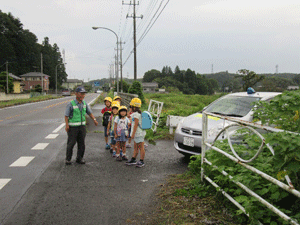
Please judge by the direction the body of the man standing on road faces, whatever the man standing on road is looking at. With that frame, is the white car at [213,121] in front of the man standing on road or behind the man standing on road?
in front

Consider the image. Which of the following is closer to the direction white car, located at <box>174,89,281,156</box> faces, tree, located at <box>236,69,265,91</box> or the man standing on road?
the man standing on road

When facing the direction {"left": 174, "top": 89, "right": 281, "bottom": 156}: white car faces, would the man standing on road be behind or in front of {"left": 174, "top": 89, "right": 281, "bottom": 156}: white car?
in front

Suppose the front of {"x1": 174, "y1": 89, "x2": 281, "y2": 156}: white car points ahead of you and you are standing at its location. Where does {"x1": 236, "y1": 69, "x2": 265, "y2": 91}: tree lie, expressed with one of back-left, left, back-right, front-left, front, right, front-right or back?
back-right

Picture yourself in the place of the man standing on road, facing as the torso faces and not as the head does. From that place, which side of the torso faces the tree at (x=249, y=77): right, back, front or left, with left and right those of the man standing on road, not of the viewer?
left

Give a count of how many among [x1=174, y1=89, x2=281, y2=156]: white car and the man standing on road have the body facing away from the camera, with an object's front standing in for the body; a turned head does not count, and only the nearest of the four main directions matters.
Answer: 0

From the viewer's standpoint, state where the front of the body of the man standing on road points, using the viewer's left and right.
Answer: facing the viewer and to the right of the viewer

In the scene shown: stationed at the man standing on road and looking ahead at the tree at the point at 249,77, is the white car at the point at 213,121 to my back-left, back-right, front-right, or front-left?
front-right

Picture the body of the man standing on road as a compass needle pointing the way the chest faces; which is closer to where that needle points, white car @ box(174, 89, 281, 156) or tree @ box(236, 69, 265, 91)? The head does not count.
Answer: the white car
